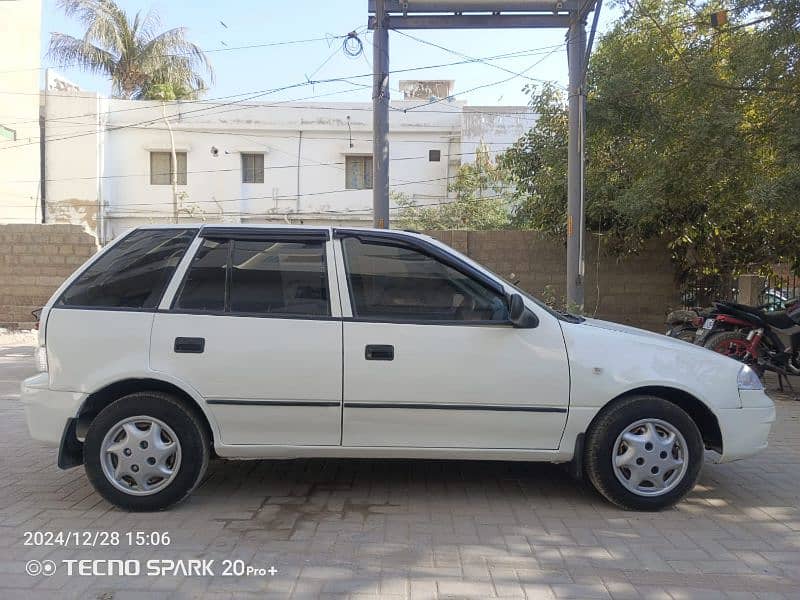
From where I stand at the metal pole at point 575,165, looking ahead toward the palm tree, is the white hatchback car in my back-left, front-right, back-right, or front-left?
back-left

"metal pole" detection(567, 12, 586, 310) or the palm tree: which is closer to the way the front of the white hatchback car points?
the metal pole

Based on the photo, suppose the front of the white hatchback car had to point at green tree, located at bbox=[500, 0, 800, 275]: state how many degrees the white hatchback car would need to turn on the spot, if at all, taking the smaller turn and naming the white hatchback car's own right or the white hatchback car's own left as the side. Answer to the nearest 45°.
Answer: approximately 45° to the white hatchback car's own left

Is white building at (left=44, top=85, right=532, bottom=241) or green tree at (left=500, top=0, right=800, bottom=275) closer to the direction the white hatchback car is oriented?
the green tree

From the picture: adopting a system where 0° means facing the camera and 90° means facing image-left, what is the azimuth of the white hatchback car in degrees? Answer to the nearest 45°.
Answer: approximately 270°

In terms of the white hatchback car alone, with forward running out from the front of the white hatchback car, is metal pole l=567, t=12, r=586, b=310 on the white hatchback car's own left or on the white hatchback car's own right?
on the white hatchback car's own left

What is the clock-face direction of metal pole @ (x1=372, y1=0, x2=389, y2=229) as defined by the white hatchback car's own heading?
The metal pole is roughly at 9 o'clock from the white hatchback car.

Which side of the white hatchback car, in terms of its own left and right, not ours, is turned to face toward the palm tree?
left

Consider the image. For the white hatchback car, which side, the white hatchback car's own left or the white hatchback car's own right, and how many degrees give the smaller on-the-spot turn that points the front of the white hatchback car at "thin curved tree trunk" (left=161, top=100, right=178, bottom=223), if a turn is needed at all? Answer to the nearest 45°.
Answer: approximately 90° to the white hatchback car's own left

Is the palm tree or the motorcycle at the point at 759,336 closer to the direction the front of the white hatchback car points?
the motorcycle
